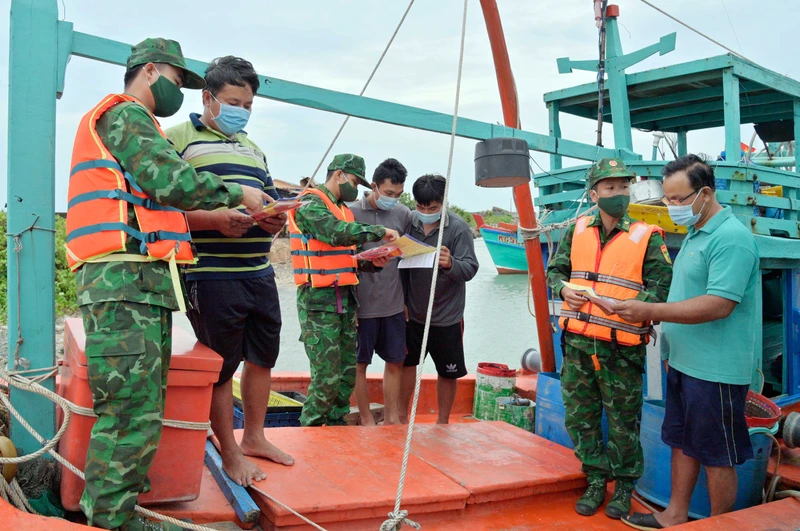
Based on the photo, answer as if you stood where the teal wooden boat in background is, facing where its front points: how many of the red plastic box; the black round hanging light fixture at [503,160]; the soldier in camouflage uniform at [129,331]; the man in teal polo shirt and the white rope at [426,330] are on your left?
5

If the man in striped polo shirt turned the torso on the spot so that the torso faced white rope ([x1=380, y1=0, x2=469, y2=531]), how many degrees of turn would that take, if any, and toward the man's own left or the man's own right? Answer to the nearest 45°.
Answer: approximately 45° to the man's own left

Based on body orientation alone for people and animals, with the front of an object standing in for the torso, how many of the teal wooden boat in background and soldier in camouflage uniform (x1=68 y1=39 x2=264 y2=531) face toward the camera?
0

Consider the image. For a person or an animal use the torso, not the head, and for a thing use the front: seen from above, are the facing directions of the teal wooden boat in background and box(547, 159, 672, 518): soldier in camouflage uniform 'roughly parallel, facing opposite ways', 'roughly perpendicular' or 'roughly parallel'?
roughly perpendicular

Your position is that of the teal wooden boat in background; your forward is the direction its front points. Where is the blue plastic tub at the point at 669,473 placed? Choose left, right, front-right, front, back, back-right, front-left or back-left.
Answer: left

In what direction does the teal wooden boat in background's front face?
to the viewer's left

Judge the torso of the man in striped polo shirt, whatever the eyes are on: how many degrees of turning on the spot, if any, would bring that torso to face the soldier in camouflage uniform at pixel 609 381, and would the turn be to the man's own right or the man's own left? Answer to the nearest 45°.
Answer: approximately 45° to the man's own left

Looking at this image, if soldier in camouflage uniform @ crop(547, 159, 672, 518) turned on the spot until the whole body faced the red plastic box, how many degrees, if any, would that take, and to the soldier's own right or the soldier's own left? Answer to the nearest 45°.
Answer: approximately 45° to the soldier's own right

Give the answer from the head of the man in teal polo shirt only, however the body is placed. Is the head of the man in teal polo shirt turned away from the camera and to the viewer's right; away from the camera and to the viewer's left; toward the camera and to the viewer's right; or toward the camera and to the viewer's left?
toward the camera and to the viewer's left

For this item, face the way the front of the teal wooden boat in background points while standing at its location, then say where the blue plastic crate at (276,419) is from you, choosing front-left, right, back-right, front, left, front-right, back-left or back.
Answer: left

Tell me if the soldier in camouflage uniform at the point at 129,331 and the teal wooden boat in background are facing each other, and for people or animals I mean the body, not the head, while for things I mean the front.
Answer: no

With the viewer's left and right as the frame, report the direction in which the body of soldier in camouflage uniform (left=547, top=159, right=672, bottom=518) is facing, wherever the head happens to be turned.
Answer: facing the viewer

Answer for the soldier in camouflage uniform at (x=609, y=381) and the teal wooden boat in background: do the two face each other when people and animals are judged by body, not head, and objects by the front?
no

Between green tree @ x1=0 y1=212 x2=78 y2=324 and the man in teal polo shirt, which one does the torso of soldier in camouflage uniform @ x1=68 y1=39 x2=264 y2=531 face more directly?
the man in teal polo shirt

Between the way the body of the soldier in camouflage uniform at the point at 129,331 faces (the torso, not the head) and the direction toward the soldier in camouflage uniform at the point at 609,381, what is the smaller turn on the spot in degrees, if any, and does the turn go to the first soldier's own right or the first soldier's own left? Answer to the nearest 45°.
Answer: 0° — they already face them

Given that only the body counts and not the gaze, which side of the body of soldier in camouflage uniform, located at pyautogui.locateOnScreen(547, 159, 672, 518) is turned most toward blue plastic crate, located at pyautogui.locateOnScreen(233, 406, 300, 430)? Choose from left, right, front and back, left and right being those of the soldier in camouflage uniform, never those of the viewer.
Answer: right

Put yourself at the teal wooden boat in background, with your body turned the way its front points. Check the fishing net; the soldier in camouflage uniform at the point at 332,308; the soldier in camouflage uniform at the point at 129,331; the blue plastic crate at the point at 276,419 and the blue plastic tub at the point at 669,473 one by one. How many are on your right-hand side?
0

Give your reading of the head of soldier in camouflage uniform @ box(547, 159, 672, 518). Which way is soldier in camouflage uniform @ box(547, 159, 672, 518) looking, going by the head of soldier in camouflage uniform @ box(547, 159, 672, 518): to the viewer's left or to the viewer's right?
to the viewer's right

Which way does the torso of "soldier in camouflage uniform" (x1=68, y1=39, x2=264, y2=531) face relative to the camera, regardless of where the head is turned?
to the viewer's right

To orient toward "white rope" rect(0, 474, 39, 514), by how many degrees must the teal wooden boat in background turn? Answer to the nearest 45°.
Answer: approximately 90° to its left

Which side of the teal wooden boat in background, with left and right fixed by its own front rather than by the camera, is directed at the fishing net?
left
